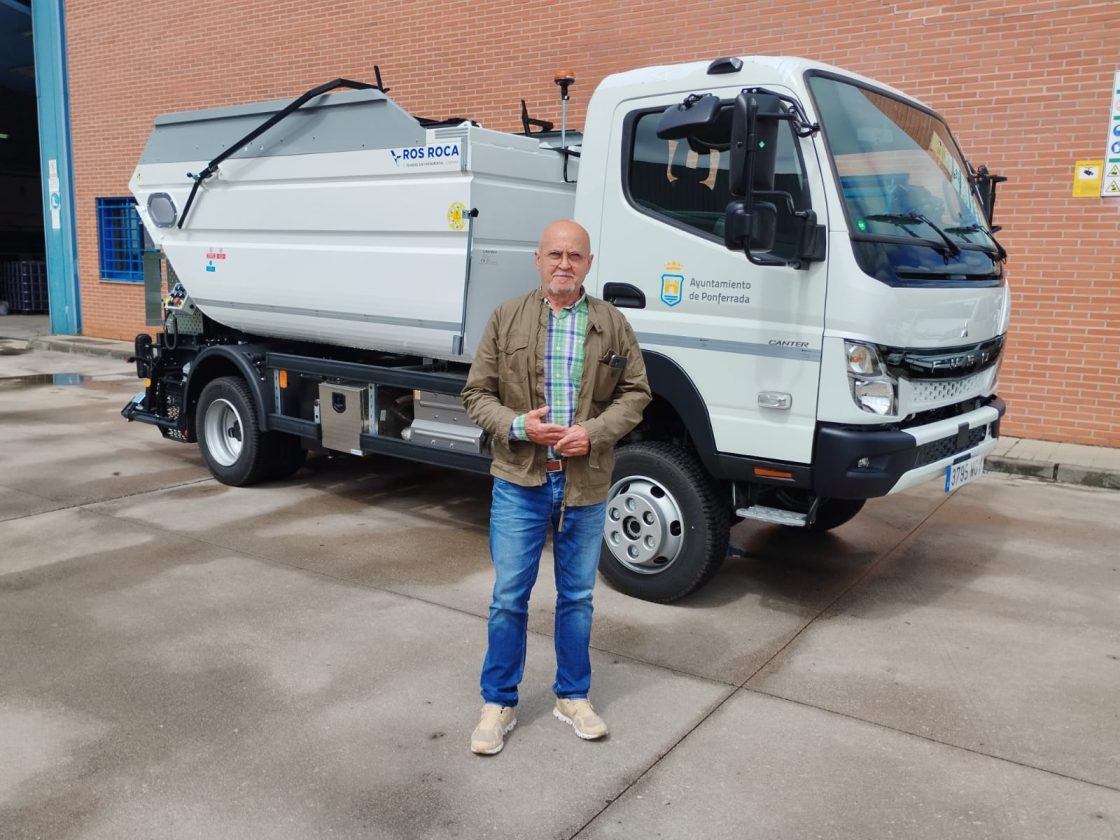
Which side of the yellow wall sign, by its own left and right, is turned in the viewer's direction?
front

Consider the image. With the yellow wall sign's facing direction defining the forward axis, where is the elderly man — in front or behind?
in front

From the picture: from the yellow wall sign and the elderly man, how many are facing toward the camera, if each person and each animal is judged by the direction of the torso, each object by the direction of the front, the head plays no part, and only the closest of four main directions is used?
2

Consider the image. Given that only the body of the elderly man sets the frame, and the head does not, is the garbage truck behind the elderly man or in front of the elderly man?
behind

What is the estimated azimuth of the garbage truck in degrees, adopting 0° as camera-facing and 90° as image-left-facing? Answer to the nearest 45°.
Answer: approximately 315°

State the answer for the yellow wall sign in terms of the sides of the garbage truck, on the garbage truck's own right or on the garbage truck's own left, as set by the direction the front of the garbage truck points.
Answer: on the garbage truck's own left

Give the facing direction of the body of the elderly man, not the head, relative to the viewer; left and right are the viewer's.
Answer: facing the viewer
